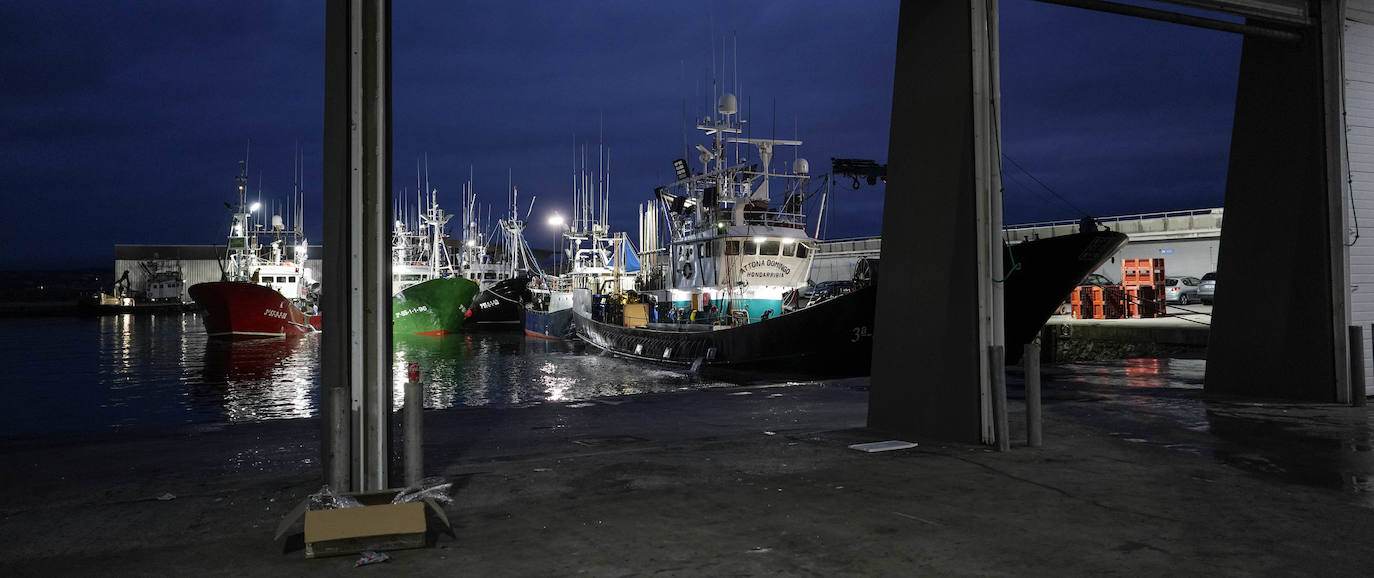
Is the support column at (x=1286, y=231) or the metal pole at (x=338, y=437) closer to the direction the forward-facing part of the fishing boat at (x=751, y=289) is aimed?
the support column

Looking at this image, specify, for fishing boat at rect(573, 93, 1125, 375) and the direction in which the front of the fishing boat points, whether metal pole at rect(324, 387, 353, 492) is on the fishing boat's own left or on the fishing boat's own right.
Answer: on the fishing boat's own right

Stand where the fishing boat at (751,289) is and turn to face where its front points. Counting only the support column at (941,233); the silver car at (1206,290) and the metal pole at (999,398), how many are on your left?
1

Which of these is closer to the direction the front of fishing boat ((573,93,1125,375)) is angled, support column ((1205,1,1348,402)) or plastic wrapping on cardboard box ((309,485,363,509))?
the support column

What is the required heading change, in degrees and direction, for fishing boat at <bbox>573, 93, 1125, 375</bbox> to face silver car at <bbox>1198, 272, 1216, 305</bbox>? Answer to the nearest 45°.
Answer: approximately 90° to its left

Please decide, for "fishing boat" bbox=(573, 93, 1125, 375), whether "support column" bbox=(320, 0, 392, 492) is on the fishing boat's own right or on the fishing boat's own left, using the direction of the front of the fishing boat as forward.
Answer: on the fishing boat's own right

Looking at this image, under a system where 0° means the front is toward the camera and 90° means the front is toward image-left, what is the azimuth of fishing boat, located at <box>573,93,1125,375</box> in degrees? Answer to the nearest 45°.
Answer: approximately 315°

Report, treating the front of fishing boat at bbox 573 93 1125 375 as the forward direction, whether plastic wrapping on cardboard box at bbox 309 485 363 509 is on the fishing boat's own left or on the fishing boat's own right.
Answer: on the fishing boat's own right
